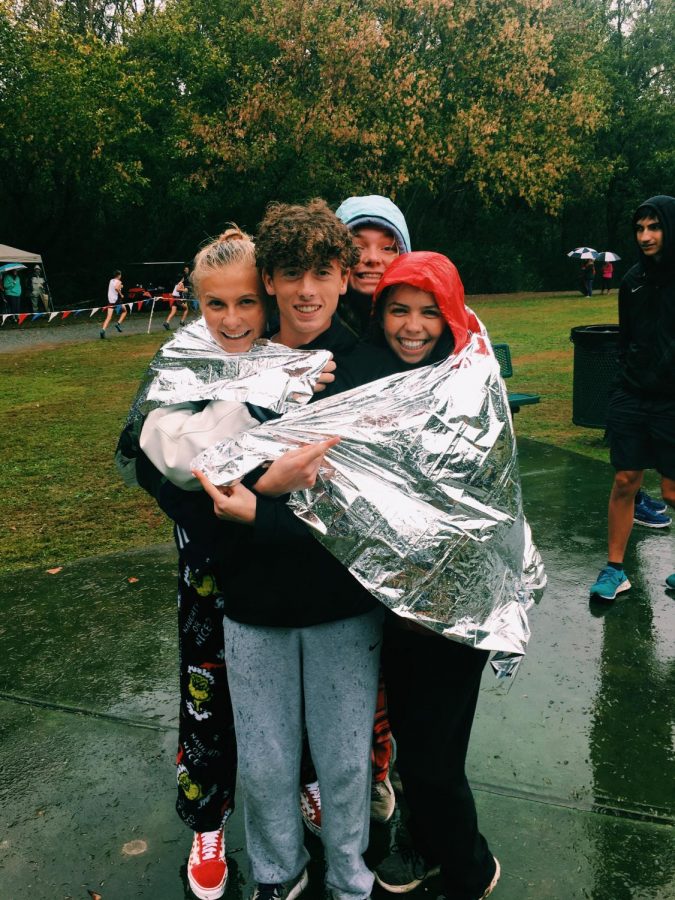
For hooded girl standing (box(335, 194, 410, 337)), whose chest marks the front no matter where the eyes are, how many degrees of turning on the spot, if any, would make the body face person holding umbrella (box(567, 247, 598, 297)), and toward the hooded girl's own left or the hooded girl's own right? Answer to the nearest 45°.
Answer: approximately 180°

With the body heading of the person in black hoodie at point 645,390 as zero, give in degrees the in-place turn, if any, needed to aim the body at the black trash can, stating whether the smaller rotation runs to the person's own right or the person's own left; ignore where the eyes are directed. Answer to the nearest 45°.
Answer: approximately 135° to the person's own right

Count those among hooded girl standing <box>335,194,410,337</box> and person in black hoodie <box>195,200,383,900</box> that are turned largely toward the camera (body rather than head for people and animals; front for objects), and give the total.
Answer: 2

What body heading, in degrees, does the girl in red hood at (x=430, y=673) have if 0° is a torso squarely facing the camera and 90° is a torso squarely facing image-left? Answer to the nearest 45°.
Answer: approximately 45°

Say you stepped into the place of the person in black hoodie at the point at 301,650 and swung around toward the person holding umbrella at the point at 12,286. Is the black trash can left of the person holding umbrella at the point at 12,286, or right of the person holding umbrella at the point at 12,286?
right

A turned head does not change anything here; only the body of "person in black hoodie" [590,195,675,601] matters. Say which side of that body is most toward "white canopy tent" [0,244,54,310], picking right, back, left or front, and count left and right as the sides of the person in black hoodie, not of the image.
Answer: right
